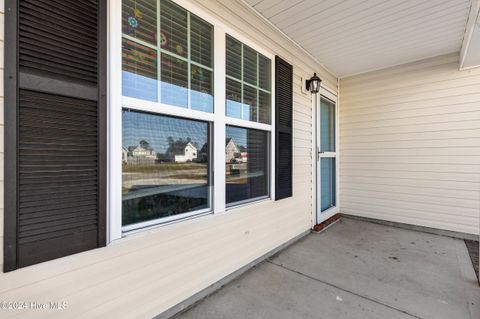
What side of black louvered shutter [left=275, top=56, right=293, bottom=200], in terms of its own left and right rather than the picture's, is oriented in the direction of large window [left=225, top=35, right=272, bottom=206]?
right

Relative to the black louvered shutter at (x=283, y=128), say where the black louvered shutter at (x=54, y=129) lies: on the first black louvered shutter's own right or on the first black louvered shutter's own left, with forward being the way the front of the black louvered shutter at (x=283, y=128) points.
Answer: on the first black louvered shutter's own right

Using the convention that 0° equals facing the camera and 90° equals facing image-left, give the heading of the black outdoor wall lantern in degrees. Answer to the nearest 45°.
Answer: approximately 315°
